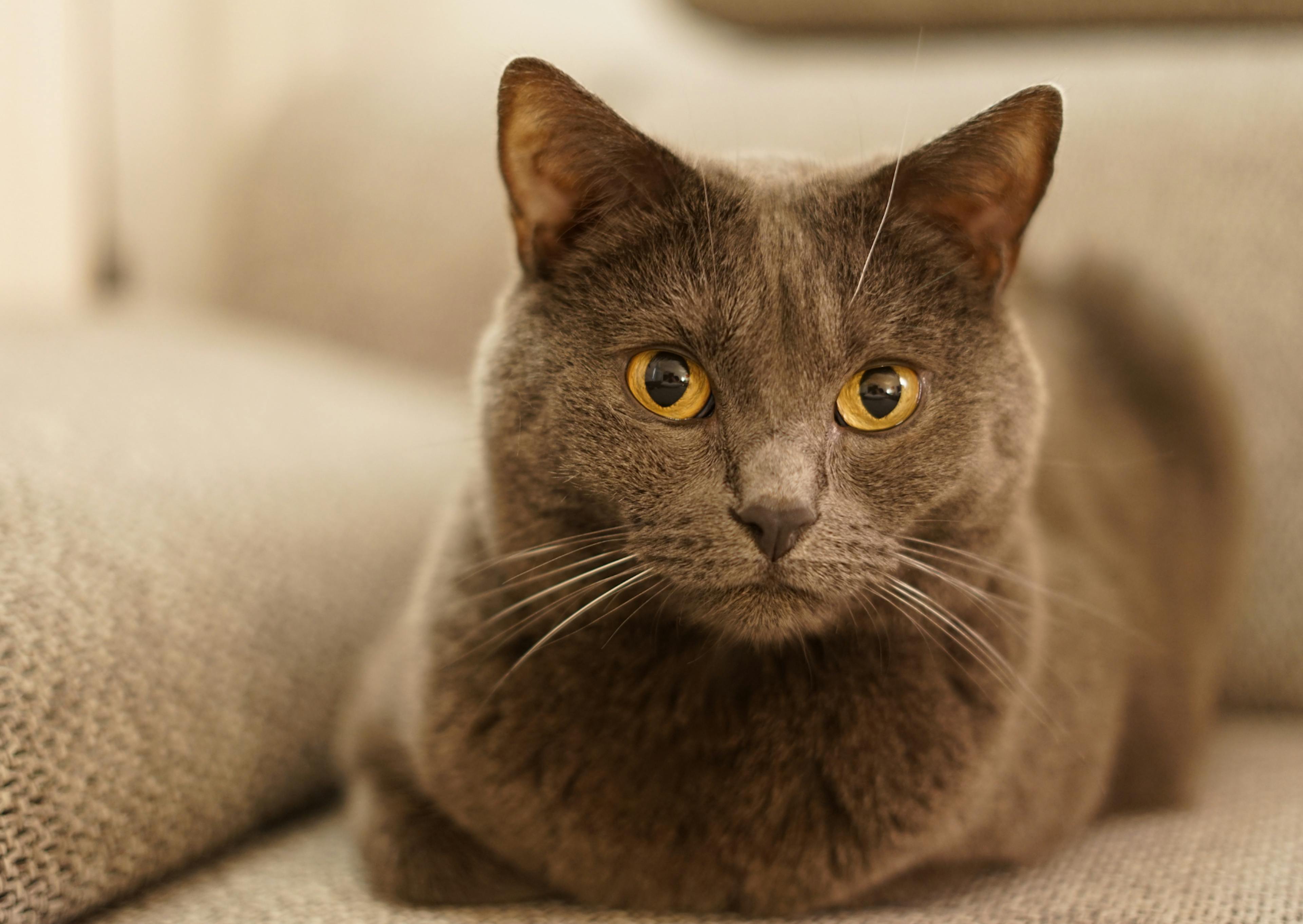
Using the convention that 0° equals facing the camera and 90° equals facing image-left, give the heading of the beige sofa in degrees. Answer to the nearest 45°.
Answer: approximately 0°
